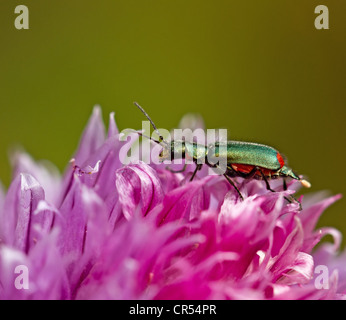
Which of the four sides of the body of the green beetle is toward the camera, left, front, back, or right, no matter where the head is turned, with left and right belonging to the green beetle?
left
